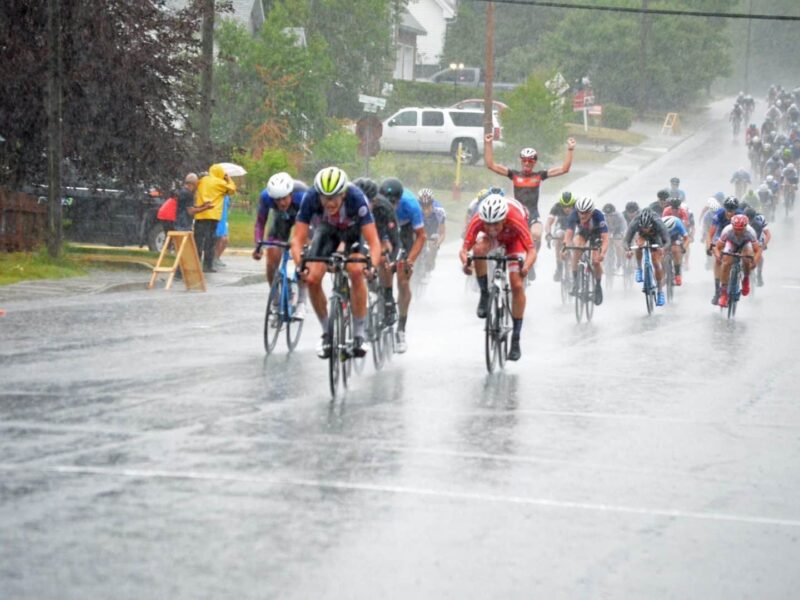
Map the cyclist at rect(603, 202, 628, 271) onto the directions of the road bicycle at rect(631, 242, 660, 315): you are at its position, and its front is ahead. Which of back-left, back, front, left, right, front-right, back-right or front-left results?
back

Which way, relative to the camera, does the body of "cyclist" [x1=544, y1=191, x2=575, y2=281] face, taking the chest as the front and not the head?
toward the camera

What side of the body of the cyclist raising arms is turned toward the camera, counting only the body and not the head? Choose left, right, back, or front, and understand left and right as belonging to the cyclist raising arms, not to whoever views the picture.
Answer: front

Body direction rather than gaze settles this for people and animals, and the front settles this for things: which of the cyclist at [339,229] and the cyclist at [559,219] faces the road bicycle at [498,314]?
the cyclist at [559,219]

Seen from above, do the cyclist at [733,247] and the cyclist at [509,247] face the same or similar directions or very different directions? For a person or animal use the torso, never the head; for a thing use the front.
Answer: same or similar directions

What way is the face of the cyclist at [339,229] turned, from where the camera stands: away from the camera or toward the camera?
toward the camera

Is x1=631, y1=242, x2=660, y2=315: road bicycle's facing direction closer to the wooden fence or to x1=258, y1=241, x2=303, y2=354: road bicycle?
the road bicycle

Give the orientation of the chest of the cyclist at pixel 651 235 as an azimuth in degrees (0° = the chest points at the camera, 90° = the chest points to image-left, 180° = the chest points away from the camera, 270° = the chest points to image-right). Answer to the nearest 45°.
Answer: approximately 0°

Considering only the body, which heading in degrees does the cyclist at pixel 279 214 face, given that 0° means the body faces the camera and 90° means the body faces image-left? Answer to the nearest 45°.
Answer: approximately 0°

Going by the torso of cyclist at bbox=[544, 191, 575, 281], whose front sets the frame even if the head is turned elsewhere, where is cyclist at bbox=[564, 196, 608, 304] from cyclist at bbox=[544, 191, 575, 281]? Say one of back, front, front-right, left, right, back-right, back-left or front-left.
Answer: front

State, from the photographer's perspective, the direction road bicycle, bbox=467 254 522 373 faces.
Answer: facing the viewer

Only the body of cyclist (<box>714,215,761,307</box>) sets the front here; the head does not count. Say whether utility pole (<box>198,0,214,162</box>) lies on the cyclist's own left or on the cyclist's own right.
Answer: on the cyclist's own right

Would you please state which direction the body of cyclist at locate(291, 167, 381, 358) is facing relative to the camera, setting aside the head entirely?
toward the camera

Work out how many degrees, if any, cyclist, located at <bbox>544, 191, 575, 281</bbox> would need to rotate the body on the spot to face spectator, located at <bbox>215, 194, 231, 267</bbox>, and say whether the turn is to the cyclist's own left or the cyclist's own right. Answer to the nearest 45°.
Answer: approximately 90° to the cyclist's own right
